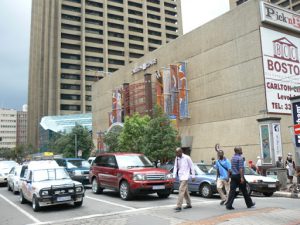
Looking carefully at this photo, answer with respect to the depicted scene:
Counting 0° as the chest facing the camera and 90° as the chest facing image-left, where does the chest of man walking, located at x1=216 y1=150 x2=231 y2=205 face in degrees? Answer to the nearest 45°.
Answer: approximately 45°

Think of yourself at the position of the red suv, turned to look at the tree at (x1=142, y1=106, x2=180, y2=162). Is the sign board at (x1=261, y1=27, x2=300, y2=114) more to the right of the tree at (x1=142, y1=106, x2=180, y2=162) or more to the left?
right

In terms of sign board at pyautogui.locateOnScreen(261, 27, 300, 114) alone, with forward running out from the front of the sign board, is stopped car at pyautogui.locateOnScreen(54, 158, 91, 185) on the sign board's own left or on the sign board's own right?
on the sign board's own right

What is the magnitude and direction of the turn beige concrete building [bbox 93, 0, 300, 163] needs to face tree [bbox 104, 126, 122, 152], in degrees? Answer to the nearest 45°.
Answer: approximately 90° to its right
